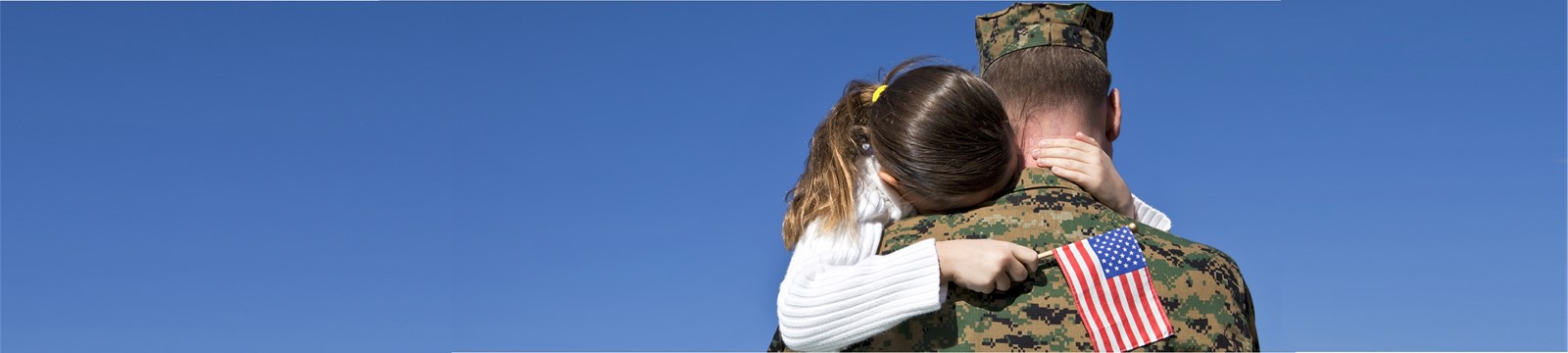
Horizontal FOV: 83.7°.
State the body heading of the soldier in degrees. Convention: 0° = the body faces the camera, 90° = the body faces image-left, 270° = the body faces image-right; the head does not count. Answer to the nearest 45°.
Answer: approximately 180°

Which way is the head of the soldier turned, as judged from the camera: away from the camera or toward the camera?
away from the camera
